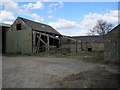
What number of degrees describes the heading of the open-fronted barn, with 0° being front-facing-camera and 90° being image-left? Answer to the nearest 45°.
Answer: approximately 315°

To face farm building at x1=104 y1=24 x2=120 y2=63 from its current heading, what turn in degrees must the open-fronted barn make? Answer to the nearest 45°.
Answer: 0° — it already faces it

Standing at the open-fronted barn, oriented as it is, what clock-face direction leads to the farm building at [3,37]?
The farm building is roughly at 6 o'clock from the open-fronted barn.

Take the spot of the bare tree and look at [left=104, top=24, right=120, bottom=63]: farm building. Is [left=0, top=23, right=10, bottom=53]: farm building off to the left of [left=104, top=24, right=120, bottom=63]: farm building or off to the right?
right

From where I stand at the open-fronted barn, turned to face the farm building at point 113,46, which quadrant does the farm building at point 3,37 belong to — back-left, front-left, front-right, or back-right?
back-right
